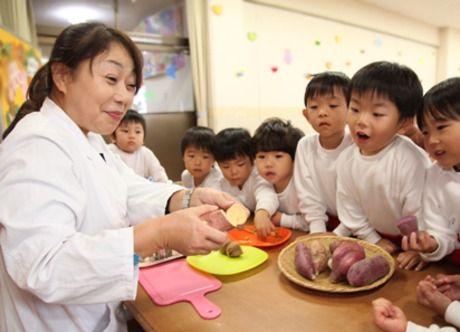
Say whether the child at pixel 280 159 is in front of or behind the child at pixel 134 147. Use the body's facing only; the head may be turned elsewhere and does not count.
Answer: in front

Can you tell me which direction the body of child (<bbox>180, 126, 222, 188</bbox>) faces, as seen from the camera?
toward the camera

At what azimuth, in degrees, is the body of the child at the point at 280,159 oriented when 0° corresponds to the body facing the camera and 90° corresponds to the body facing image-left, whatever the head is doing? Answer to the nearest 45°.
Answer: approximately 45°

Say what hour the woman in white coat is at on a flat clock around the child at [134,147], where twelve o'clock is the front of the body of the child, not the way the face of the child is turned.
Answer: The woman in white coat is roughly at 12 o'clock from the child.

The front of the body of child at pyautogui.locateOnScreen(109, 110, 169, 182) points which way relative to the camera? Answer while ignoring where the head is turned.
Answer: toward the camera

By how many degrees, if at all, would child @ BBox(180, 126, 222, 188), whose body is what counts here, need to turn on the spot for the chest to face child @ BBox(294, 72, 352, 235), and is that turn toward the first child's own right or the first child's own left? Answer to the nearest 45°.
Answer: approximately 45° to the first child's own left

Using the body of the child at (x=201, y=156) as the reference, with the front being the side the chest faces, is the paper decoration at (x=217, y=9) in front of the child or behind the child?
behind
